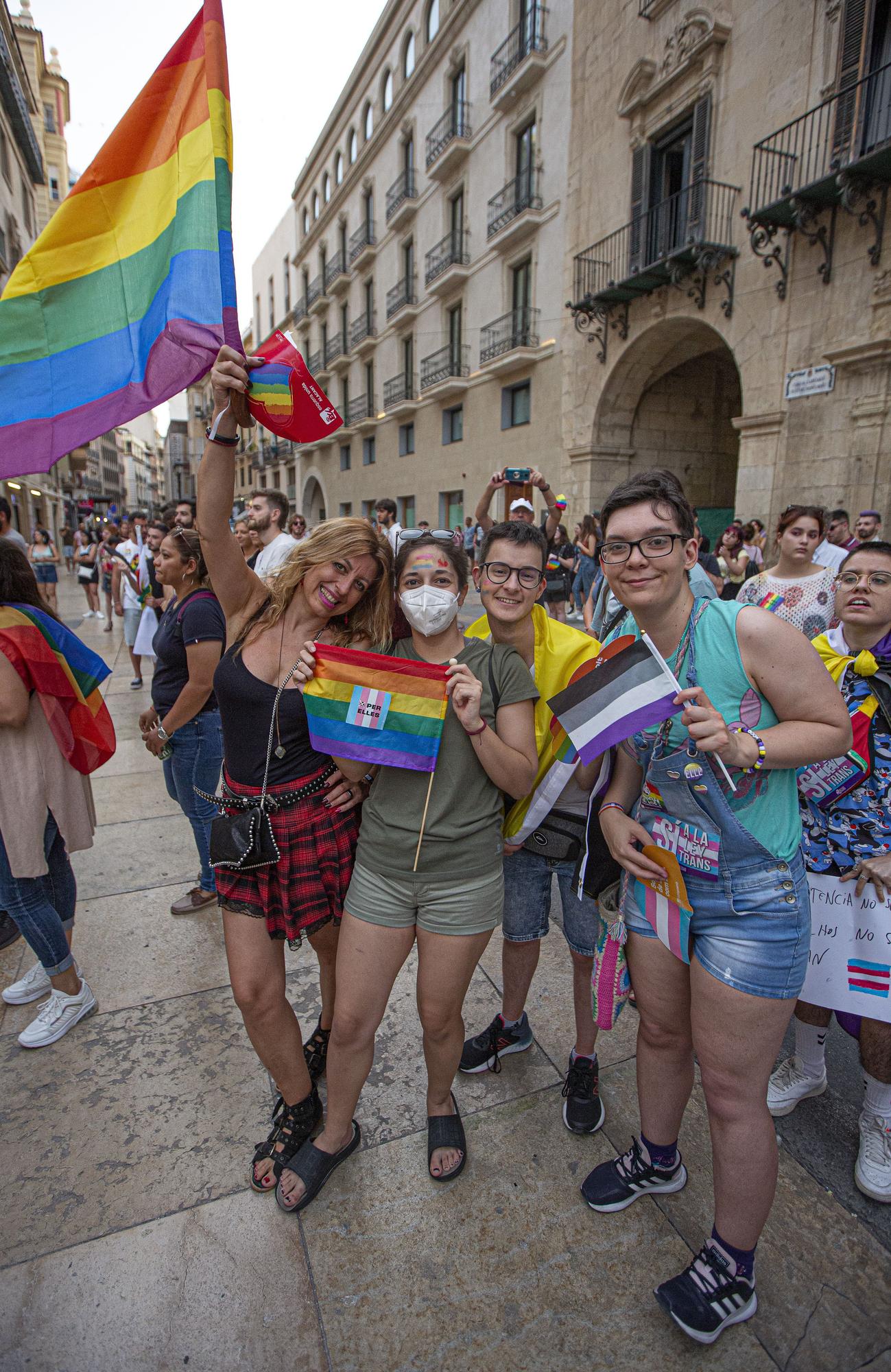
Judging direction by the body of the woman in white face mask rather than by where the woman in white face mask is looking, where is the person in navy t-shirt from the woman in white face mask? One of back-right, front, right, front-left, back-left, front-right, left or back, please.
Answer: back-right

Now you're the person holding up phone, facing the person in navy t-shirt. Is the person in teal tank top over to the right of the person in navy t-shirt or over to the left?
left

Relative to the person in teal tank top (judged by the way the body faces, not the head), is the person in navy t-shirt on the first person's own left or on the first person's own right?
on the first person's own right

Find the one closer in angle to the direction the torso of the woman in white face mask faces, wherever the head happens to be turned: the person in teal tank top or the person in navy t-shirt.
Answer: the person in teal tank top

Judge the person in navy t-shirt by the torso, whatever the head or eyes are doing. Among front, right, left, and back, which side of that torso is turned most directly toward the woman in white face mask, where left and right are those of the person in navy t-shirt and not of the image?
left
